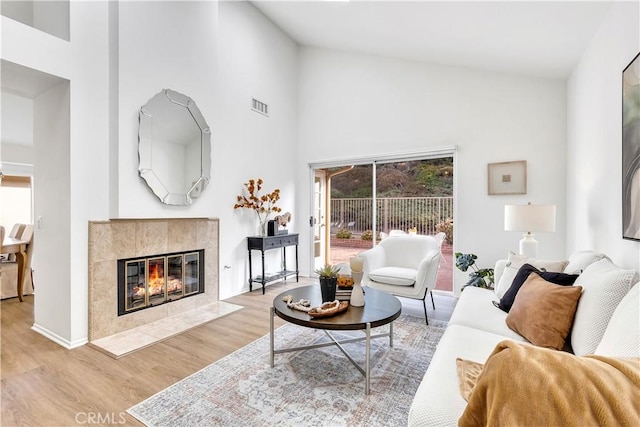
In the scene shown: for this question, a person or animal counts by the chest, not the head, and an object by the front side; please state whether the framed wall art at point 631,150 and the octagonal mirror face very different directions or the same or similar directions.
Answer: very different directions

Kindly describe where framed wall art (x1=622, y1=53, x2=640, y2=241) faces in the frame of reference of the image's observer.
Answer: facing to the left of the viewer

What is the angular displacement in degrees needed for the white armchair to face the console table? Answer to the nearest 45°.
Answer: approximately 45° to its right

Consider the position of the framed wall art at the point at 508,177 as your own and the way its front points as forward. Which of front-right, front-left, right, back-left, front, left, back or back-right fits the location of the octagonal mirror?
front-right

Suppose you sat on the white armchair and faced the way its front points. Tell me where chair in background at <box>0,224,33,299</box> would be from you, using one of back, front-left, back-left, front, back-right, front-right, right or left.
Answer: front-right

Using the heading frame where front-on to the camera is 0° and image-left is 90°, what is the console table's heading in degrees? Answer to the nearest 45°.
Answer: approximately 315°

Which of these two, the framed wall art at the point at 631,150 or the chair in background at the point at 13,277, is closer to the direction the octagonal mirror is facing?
the framed wall art

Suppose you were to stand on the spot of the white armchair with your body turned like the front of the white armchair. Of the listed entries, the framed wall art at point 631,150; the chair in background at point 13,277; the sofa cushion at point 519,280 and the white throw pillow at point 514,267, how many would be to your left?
3

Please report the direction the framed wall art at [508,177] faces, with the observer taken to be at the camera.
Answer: facing the viewer

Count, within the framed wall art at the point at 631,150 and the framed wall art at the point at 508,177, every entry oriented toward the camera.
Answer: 1

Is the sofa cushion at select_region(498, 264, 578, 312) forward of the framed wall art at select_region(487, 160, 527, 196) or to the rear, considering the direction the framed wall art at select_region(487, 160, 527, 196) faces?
forward

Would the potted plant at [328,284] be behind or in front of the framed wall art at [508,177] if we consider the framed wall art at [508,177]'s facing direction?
in front

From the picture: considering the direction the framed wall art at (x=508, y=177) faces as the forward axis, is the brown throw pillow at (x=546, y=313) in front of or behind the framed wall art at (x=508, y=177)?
in front
